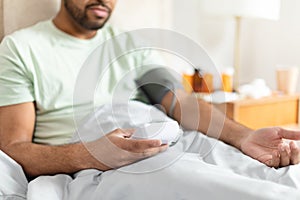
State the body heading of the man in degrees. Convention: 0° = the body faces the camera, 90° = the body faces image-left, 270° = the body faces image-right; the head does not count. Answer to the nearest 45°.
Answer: approximately 315°
